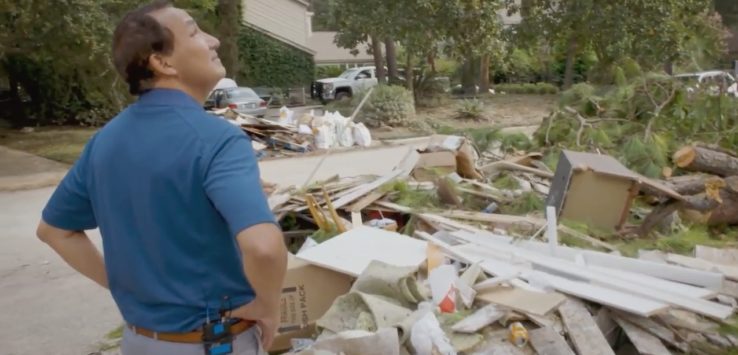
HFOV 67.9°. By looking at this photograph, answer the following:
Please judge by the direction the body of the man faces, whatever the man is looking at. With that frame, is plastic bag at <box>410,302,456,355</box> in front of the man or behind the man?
in front

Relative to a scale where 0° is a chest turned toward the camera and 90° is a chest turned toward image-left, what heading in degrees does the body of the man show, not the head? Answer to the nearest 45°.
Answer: approximately 225°

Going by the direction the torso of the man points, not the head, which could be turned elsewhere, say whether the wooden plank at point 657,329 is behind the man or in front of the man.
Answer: in front

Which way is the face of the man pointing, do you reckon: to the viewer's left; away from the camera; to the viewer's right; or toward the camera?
to the viewer's right

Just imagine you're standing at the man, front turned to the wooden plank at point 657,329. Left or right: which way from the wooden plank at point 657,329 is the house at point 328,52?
left

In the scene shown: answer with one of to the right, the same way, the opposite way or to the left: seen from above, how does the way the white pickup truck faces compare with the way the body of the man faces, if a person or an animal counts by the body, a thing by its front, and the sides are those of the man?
the opposite way

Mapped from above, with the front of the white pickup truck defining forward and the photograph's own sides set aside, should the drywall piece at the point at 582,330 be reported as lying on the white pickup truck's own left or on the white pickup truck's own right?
on the white pickup truck's own left

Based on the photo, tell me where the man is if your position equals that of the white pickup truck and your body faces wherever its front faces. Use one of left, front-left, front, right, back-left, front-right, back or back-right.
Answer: front-left
